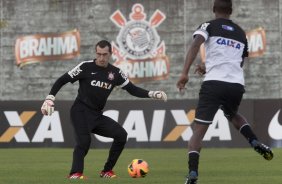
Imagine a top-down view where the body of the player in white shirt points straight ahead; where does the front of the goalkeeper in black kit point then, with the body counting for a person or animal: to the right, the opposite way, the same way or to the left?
the opposite way

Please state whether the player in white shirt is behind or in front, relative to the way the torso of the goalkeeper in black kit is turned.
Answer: in front

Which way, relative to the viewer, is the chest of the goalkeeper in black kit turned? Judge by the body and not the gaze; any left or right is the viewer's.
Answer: facing the viewer and to the right of the viewer

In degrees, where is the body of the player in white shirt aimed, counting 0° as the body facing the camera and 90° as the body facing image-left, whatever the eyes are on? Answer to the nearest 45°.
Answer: approximately 135°
